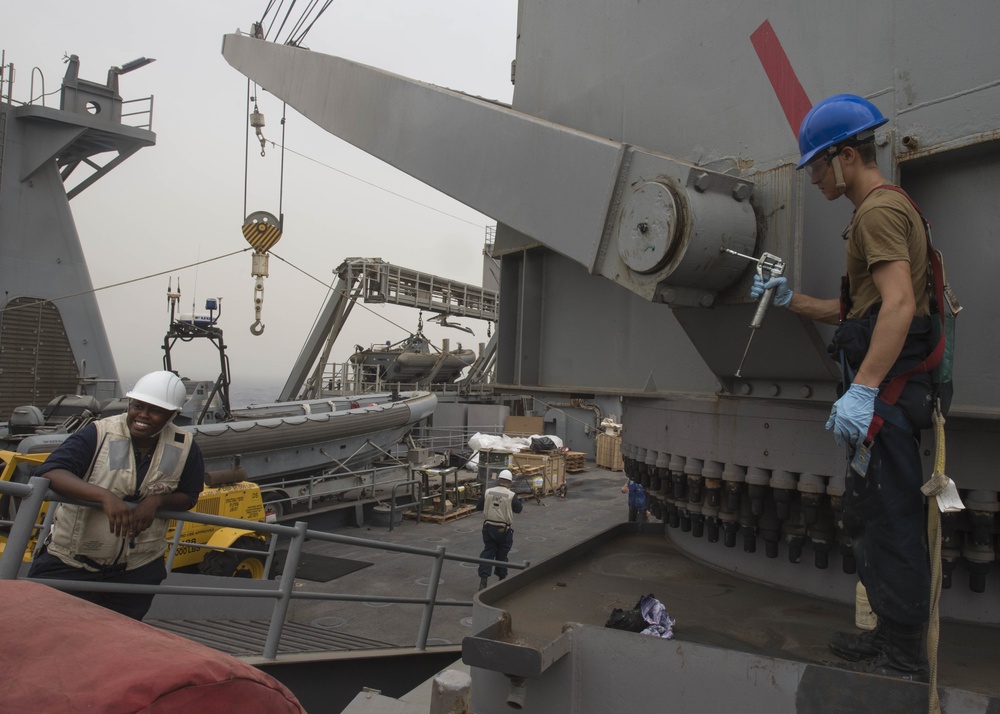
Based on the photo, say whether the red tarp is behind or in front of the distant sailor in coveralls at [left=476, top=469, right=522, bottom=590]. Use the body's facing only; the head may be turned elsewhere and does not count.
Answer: behind

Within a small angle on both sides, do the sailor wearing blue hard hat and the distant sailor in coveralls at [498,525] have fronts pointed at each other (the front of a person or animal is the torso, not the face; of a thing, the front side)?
no

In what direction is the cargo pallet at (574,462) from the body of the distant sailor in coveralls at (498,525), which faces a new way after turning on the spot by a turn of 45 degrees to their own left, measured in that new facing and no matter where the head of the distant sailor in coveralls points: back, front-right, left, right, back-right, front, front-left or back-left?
front-right

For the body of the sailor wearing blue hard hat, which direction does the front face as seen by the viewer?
to the viewer's left

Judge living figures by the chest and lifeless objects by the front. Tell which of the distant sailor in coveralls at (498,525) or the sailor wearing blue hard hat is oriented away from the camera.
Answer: the distant sailor in coveralls

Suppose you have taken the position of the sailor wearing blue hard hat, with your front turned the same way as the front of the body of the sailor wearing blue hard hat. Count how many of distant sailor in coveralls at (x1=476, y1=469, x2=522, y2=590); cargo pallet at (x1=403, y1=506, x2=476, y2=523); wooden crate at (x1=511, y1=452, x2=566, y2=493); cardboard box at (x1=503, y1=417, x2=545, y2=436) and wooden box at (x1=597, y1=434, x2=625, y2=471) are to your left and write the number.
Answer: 0

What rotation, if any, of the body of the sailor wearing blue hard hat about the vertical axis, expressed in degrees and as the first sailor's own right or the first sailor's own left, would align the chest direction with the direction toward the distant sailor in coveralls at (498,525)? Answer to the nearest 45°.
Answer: approximately 45° to the first sailor's own right

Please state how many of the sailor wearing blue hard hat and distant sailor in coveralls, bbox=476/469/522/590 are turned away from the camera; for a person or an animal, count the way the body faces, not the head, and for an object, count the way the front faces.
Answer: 1

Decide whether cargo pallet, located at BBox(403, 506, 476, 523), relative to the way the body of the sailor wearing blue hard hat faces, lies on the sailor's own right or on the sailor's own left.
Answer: on the sailor's own right

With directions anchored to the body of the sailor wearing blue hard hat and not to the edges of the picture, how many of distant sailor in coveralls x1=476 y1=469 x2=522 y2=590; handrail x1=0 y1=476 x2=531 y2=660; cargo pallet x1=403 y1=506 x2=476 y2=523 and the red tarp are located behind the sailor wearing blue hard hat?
0

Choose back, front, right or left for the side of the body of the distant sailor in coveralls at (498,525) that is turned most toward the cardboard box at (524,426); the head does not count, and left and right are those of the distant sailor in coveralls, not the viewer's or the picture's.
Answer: front

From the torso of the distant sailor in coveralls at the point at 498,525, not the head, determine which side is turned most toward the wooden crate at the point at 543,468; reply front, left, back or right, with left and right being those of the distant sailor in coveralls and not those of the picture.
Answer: front

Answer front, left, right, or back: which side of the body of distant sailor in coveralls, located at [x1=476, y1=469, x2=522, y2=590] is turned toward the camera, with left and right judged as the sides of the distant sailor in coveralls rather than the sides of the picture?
back

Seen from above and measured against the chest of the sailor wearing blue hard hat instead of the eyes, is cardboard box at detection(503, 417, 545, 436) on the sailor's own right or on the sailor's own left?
on the sailor's own right

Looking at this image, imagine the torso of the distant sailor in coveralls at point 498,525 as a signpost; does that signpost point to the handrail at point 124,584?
no
